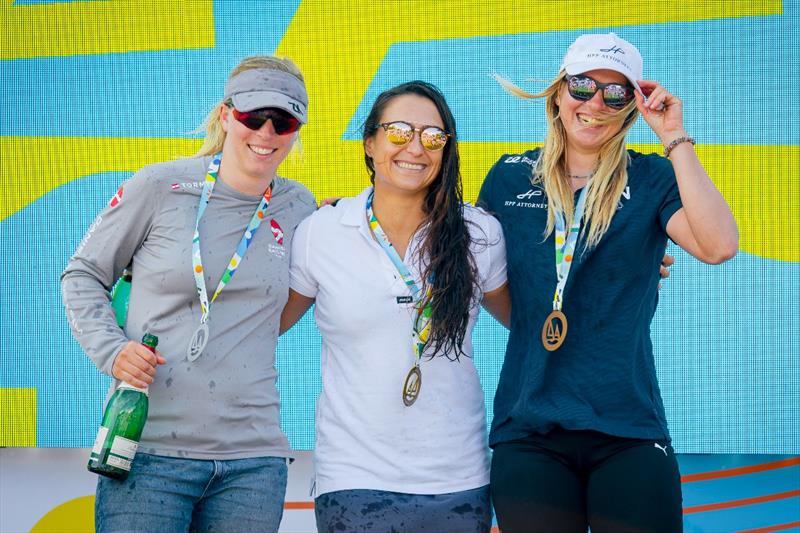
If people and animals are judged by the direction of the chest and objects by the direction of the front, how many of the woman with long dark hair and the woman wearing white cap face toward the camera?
2

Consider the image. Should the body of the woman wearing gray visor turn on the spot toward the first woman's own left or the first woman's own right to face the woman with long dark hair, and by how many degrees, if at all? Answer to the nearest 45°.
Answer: approximately 45° to the first woman's own left

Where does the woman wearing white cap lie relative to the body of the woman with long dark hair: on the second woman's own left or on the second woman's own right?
on the second woman's own left

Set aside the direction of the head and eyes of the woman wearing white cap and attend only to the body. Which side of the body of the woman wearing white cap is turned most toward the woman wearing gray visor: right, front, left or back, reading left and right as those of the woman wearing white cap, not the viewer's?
right

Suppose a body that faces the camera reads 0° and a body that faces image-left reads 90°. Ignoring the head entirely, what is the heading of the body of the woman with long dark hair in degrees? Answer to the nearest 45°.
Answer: approximately 0°

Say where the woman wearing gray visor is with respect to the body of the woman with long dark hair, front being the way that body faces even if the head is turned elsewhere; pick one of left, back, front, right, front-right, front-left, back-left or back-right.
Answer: right

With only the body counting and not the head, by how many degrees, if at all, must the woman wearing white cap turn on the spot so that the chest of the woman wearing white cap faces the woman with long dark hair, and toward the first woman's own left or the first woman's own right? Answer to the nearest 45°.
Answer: approximately 90° to the first woman's own right
